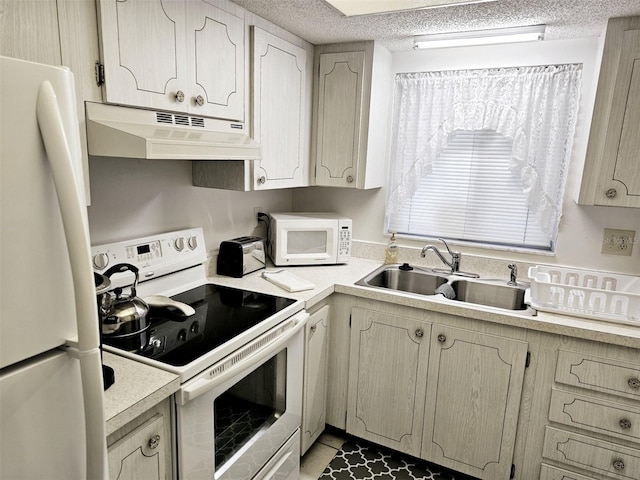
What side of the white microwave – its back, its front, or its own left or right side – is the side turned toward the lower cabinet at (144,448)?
front

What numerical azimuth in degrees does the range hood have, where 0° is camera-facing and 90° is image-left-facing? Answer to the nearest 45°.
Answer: approximately 315°

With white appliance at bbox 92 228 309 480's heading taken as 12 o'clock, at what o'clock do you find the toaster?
The toaster is roughly at 8 o'clock from the white appliance.

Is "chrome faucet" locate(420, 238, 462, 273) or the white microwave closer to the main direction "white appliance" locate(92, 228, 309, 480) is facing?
the chrome faucet

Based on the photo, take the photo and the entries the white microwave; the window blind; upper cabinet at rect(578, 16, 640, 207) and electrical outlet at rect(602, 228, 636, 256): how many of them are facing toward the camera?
4

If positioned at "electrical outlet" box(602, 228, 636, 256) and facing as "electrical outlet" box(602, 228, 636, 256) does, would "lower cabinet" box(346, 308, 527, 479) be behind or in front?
in front

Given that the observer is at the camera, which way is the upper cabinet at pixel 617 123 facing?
facing the viewer

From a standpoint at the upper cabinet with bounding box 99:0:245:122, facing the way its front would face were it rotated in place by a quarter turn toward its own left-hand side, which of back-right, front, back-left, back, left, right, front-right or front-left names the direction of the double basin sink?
front-right

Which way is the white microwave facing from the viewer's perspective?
toward the camera

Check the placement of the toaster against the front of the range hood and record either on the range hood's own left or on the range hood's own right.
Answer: on the range hood's own left

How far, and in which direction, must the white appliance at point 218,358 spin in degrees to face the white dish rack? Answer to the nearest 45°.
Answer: approximately 45° to its left

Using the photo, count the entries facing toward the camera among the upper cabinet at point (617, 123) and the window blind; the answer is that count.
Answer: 2

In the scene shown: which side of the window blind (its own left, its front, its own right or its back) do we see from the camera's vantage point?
front

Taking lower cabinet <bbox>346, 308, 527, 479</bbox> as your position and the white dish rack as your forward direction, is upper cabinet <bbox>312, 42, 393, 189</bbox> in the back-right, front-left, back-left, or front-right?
back-left
